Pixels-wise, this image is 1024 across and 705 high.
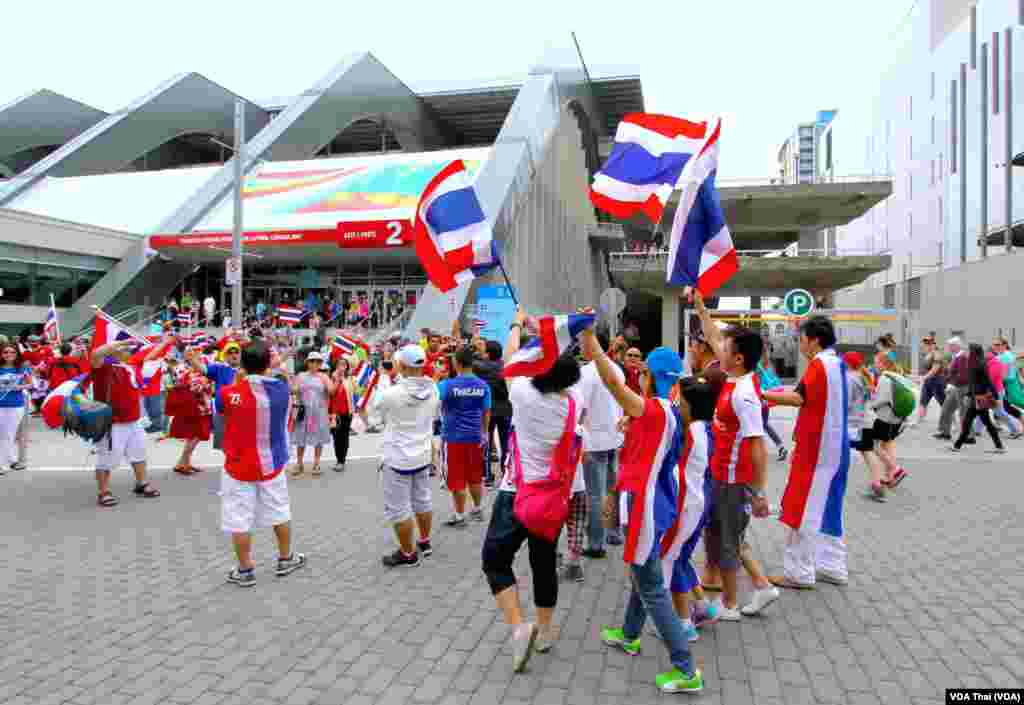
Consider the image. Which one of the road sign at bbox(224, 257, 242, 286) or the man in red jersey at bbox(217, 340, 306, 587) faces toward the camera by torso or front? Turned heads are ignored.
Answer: the road sign

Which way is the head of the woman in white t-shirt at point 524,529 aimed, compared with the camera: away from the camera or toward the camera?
away from the camera

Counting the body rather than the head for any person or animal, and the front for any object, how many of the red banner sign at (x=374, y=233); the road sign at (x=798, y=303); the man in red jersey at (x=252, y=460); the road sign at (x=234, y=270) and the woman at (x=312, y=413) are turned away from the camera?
1

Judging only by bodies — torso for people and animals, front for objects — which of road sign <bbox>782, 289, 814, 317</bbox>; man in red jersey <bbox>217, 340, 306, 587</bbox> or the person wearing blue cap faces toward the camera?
the road sign

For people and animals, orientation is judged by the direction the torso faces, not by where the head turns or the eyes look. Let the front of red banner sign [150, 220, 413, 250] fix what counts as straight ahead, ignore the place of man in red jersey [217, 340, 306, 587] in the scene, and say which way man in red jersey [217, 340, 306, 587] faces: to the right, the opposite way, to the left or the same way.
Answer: the opposite way

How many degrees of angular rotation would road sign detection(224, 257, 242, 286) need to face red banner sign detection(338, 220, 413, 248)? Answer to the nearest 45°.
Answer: approximately 135° to its left

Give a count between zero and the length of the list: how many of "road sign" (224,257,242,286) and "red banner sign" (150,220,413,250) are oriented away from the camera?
0

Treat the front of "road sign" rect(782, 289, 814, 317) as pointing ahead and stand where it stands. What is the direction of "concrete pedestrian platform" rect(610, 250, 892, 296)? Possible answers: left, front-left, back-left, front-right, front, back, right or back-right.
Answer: back

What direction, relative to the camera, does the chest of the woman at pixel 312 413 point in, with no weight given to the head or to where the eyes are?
toward the camera

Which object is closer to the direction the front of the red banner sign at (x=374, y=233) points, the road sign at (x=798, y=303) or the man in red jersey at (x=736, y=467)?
the man in red jersey

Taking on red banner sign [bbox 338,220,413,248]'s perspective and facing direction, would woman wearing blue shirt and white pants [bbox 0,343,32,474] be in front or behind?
in front

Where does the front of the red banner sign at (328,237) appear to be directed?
toward the camera

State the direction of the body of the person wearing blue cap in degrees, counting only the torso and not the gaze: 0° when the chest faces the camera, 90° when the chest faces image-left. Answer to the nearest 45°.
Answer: approximately 135°

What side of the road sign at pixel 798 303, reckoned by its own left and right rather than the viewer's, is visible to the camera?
front

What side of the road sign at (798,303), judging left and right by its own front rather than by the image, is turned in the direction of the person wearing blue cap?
front

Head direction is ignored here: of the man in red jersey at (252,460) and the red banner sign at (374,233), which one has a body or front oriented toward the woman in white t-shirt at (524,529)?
the red banner sign

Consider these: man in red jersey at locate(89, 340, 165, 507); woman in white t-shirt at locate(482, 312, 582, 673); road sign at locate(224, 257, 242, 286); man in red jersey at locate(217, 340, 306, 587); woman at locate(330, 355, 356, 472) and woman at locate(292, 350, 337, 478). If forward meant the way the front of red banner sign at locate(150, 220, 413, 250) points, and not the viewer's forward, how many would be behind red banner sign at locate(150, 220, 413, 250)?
0

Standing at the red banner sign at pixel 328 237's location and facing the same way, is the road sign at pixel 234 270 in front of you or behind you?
in front

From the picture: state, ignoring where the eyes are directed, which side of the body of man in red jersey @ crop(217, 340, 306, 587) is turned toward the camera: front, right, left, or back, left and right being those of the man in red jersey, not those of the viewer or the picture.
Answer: back

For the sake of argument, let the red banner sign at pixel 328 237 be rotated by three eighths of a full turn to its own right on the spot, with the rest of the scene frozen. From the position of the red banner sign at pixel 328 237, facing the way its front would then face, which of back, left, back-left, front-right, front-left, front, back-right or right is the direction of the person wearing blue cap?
back-left

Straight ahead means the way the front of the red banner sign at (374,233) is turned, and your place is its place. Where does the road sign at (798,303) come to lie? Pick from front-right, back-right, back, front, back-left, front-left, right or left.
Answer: front-left
